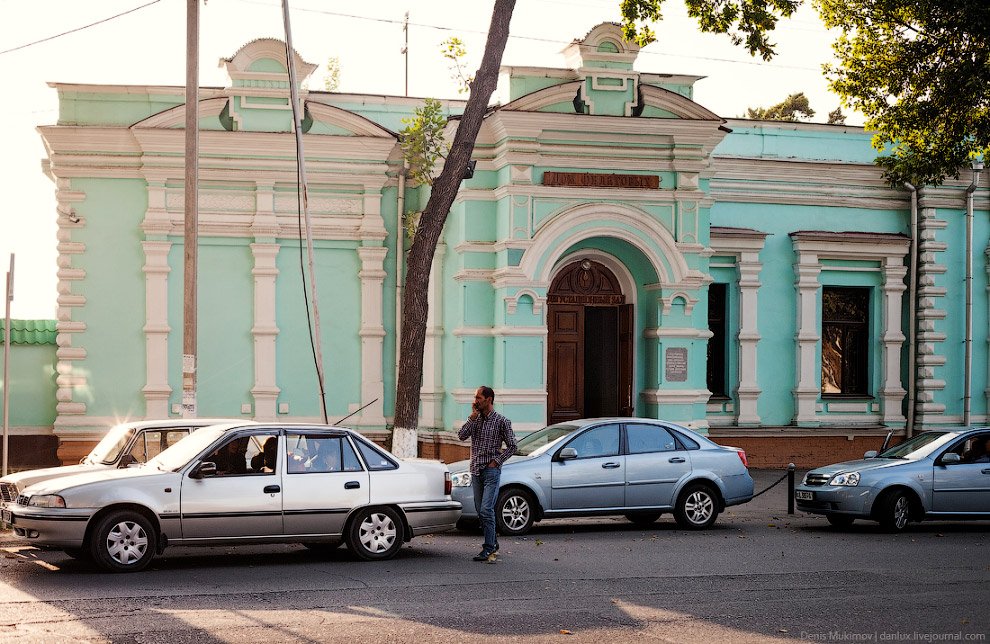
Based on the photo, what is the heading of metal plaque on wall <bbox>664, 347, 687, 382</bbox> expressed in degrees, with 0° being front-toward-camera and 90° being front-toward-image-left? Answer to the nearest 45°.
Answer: approximately 0°

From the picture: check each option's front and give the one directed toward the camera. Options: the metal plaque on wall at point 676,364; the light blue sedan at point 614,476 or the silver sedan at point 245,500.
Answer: the metal plaque on wall

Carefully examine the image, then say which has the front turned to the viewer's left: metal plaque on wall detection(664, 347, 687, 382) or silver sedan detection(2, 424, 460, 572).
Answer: the silver sedan

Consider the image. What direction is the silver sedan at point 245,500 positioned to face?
to the viewer's left

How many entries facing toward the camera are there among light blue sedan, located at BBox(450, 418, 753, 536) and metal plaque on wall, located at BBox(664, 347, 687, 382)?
1

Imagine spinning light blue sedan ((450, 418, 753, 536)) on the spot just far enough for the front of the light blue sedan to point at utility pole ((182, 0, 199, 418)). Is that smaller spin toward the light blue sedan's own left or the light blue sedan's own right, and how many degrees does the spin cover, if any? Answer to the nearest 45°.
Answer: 0° — it already faces it

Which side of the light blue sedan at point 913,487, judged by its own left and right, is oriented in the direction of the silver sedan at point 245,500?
front

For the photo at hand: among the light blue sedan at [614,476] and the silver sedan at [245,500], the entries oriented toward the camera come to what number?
0

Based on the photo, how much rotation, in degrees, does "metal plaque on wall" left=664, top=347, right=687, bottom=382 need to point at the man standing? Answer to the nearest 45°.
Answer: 0° — it already faces them

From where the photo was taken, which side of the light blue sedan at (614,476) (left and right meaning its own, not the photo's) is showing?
left

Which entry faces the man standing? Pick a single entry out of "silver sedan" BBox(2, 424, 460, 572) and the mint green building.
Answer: the mint green building

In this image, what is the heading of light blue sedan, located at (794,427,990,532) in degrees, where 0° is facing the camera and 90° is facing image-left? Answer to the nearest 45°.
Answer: approximately 45°

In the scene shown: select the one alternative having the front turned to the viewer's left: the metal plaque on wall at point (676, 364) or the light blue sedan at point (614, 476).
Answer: the light blue sedan
